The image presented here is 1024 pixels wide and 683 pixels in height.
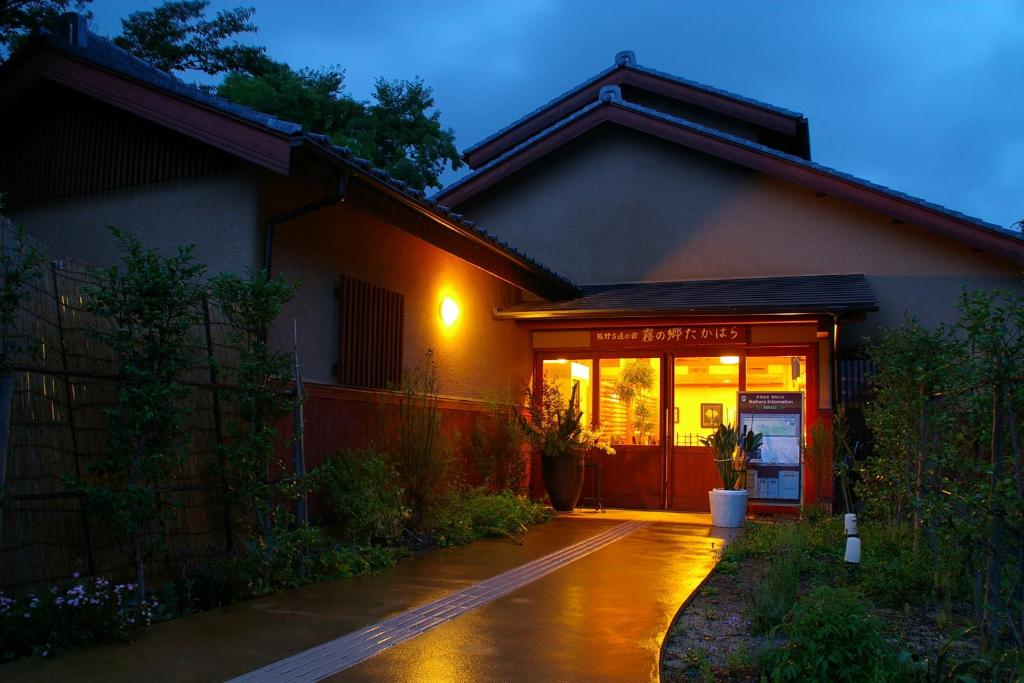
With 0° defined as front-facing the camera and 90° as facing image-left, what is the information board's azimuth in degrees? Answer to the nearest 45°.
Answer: approximately 0°

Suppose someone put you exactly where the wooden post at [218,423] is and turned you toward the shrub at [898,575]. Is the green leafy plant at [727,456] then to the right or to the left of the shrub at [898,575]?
left

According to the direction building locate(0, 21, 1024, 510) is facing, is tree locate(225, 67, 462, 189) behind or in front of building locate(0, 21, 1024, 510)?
behind

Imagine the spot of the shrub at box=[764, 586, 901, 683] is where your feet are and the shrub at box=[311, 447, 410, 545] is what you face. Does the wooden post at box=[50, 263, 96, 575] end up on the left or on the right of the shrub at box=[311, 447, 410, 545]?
left

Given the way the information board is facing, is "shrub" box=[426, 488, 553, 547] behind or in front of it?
in front

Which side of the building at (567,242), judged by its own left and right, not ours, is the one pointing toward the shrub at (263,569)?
front

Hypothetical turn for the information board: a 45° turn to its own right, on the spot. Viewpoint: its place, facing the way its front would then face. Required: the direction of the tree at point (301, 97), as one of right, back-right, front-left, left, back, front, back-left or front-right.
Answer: right

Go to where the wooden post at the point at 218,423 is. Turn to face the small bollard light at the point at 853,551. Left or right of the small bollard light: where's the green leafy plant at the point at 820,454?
left

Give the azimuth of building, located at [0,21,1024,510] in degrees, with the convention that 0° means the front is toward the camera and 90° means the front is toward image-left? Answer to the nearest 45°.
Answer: approximately 0°
